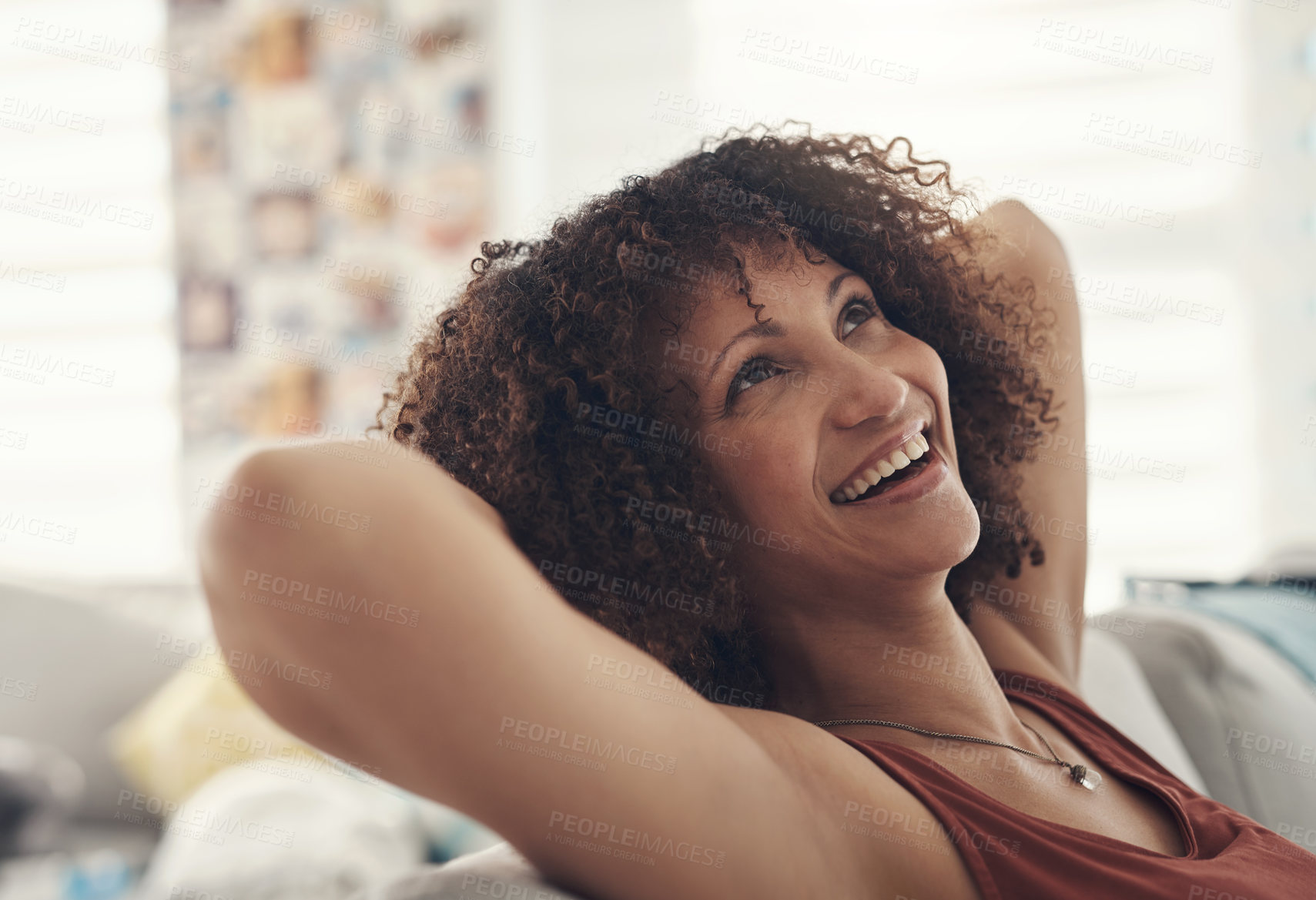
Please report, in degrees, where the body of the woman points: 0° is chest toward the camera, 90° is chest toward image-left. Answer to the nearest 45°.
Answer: approximately 315°

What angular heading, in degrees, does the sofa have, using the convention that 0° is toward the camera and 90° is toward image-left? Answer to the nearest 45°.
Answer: approximately 0°

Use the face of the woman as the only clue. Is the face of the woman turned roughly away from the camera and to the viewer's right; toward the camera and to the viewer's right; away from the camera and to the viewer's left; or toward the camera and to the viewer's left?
toward the camera and to the viewer's right
